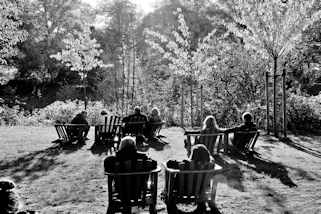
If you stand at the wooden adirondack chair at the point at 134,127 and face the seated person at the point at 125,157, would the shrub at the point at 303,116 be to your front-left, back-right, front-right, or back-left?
back-left

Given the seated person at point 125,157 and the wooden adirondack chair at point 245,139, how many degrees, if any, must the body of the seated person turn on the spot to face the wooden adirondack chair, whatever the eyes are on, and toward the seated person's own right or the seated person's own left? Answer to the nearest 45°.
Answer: approximately 45° to the seated person's own right

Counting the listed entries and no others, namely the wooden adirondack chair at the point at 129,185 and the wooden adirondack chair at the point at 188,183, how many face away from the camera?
2

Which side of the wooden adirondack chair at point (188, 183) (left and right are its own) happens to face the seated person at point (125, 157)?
left

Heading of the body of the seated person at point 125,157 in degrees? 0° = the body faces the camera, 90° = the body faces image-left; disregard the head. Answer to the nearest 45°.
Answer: approximately 180°

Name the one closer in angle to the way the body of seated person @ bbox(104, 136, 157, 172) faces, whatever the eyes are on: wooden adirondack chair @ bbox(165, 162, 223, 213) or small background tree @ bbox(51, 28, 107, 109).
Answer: the small background tree

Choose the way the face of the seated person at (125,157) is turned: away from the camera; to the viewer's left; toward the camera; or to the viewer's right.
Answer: away from the camera

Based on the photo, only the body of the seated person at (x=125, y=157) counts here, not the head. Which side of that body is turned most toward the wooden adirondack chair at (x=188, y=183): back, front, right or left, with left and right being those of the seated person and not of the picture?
right

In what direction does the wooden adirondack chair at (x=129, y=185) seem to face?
away from the camera

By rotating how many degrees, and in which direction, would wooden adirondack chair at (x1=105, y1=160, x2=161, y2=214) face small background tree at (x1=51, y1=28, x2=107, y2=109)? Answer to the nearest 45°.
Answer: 0° — it already faces it

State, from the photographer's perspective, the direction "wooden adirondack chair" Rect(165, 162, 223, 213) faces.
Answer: facing away from the viewer

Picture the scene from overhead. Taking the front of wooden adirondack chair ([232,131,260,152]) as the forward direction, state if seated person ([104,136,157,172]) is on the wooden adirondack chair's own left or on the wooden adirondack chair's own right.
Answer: on the wooden adirondack chair's own left

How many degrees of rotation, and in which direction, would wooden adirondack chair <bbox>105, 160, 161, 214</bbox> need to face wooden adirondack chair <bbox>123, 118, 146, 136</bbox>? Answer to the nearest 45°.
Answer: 0° — it already faces it
